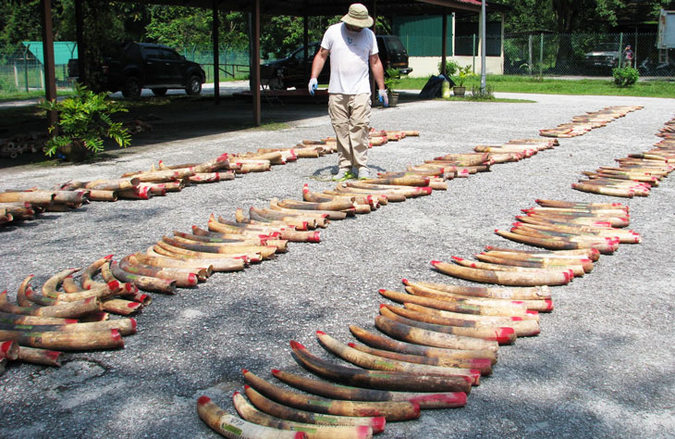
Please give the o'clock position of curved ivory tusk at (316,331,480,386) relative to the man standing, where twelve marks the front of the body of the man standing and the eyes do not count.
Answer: The curved ivory tusk is roughly at 12 o'clock from the man standing.

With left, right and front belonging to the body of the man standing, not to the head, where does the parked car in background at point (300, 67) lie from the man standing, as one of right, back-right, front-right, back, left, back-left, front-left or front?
back

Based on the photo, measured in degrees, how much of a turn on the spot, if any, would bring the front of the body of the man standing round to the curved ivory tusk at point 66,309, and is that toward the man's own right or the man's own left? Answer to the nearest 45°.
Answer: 0° — they already face it

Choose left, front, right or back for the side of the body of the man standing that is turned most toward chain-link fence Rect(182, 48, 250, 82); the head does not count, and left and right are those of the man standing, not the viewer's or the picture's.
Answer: back

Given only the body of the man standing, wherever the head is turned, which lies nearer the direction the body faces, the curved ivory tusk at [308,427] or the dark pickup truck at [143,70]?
the curved ivory tusk

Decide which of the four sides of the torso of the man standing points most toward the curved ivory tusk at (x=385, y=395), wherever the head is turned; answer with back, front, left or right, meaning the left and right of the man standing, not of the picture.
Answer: front

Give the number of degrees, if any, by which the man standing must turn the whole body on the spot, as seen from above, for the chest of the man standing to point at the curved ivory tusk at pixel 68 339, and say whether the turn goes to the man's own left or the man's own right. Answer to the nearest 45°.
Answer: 0° — they already face it

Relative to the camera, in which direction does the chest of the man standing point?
toward the camera

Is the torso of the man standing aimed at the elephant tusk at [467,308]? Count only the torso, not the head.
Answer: yes

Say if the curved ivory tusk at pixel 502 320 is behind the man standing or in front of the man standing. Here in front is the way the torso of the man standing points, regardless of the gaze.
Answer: in front

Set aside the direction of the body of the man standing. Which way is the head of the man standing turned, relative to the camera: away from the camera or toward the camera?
toward the camera

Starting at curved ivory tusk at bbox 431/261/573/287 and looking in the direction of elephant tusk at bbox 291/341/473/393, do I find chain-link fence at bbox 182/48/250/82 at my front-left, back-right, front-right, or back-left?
back-right

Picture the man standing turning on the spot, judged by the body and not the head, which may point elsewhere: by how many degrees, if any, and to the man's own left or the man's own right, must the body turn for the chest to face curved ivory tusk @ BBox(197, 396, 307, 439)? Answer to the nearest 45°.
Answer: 0° — they already face it

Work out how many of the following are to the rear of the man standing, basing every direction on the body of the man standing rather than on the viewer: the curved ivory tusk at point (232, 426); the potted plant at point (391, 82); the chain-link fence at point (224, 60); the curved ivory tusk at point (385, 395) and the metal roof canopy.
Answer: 3

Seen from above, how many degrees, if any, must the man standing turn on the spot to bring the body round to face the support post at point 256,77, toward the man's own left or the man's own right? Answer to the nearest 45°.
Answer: approximately 180°

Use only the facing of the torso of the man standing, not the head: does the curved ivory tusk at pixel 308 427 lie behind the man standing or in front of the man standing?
in front

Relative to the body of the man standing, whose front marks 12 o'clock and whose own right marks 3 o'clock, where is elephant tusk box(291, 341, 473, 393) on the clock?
The elephant tusk is roughly at 12 o'clock from the man standing.
